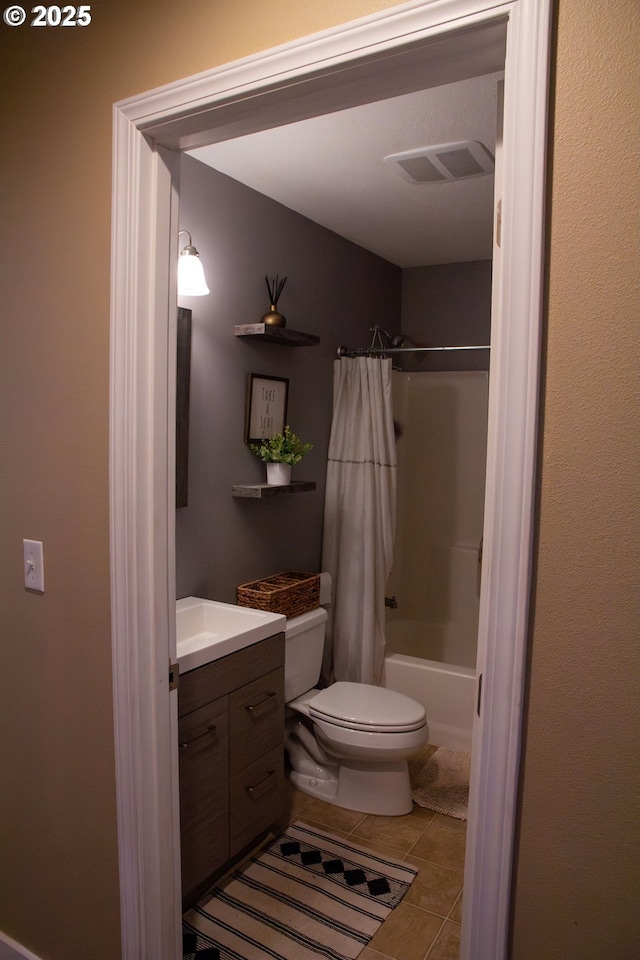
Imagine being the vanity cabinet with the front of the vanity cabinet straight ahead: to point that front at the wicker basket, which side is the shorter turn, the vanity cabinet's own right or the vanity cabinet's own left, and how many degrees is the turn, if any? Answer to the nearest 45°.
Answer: approximately 135° to the vanity cabinet's own left

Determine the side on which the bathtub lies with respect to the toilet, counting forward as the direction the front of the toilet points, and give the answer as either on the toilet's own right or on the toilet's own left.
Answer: on the toilet's own left

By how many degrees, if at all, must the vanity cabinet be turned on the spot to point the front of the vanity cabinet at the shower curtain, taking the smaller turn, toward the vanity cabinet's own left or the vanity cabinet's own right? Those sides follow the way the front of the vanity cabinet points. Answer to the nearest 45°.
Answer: approximately 90° to the vanity cabinet's own left

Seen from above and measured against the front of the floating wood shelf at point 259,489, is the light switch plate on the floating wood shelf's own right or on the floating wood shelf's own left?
on the floating wood shelf's own right

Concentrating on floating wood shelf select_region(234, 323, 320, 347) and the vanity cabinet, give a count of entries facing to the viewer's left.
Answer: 0

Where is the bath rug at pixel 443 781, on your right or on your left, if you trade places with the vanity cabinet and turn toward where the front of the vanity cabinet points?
on your left

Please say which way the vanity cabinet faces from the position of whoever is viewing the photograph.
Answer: facing the viewer and to the right of the viewer

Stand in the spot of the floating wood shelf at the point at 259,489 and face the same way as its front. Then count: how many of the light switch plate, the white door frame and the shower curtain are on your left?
1
